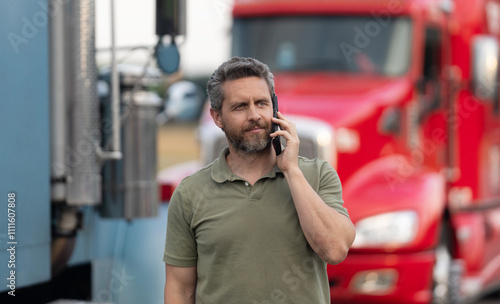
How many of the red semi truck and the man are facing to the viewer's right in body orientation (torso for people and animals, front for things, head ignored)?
0

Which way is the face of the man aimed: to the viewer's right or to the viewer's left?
to the viewer's right

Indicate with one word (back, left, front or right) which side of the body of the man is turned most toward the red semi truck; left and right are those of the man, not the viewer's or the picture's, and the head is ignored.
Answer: back

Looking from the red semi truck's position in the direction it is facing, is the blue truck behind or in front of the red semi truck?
in front

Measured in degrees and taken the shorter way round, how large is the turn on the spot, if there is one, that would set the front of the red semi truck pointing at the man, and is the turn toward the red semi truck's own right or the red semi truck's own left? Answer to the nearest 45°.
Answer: approximately 45° to the red semi truck's own left

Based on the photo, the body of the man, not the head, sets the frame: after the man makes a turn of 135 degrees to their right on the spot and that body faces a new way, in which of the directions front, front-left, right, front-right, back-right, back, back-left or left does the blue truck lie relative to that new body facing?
front

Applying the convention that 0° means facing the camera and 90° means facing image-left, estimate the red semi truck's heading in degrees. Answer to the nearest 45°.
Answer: approximately 45°

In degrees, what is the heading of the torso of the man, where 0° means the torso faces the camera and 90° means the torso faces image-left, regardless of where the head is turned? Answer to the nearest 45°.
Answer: approximately 0°
